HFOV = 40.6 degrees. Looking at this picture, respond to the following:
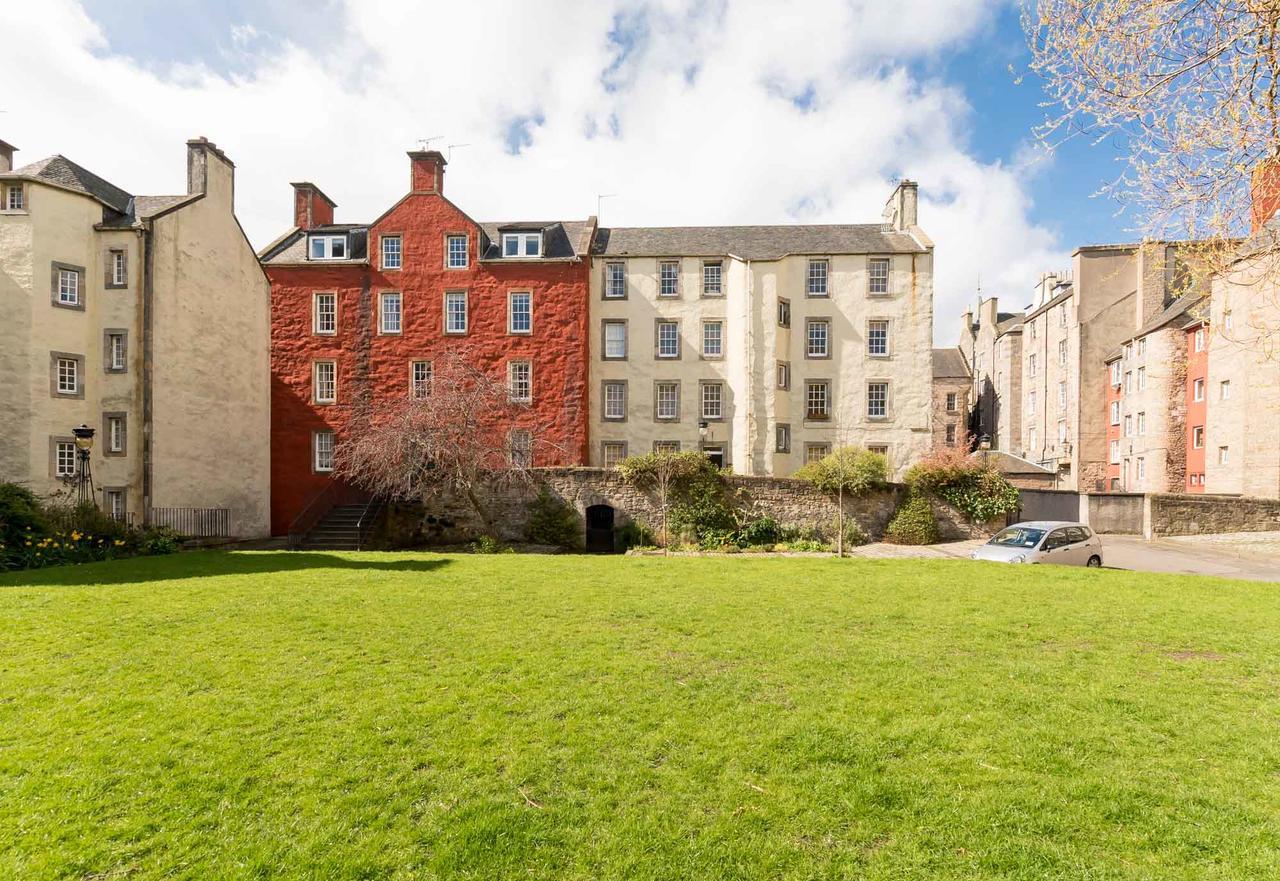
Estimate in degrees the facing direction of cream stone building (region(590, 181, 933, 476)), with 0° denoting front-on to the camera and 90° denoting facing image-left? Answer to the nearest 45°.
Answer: approximately 0°

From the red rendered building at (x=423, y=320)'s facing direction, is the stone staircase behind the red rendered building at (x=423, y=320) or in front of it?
in front

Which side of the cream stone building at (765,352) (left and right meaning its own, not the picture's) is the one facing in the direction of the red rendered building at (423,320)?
right

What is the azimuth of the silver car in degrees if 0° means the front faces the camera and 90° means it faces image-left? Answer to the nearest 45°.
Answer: approximately 45°

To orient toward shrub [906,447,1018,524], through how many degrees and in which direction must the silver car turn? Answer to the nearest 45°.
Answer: approximately 135° to its right

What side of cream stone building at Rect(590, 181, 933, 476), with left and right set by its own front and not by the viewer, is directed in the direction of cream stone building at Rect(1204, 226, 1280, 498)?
left

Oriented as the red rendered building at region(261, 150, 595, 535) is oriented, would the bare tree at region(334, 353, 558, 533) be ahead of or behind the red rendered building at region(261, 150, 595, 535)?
ahead
